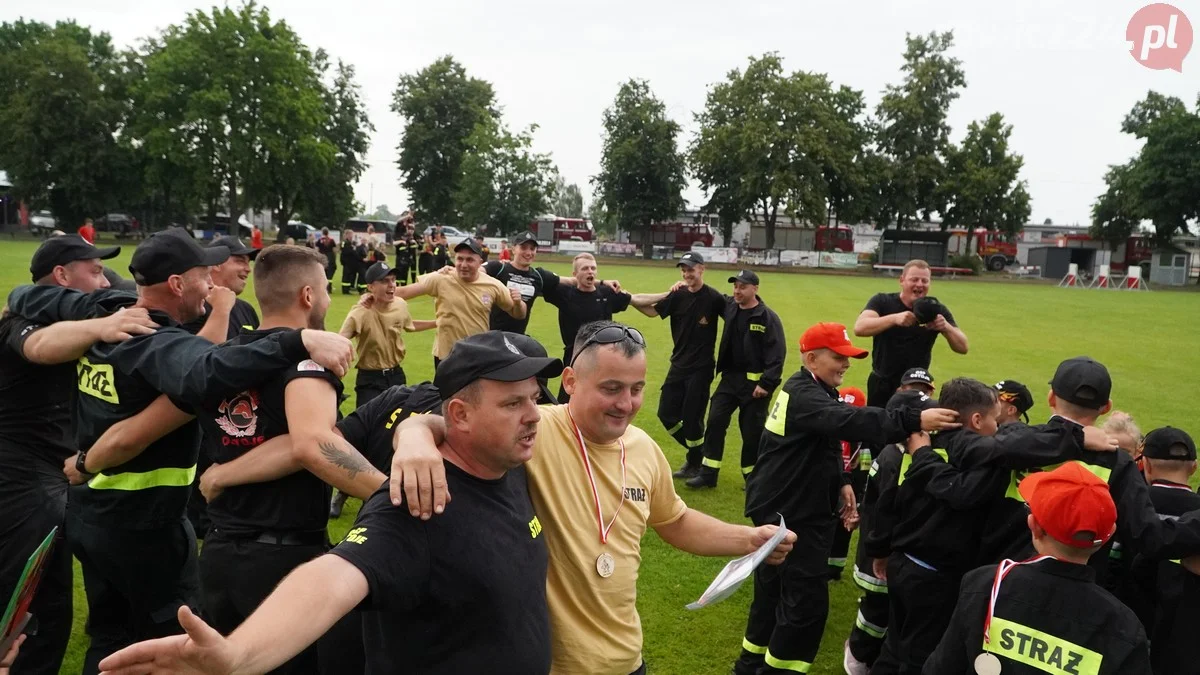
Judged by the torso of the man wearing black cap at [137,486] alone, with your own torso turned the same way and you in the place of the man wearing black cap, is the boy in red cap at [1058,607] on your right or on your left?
on your right

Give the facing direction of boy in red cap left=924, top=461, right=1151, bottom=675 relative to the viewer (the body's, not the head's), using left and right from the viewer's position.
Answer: facing away from the viewer

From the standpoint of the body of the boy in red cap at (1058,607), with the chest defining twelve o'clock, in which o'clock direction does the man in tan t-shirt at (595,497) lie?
The man in tan t-shirt is roughly at 8 o'clock from the boy in red cap.

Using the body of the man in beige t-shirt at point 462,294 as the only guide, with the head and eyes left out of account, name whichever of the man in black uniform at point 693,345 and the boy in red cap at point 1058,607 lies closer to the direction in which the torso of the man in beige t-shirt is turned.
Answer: the boy in red cap

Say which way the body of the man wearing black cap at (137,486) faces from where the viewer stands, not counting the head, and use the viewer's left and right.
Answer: facing away from the viewer and to the right of the viewer

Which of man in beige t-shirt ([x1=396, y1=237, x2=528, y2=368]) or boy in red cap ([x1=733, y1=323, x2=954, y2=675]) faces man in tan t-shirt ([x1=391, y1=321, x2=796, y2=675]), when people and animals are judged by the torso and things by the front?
the man in beige t-shirt

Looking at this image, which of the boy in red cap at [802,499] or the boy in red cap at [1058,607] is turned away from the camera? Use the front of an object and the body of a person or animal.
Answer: the boy in red cap at [1058,607]

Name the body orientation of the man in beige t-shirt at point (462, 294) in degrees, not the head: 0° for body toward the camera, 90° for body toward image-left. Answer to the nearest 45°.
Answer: approximately 0°

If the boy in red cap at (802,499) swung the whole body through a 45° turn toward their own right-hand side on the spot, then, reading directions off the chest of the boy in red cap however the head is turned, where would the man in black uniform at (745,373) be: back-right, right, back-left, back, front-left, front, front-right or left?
back-left

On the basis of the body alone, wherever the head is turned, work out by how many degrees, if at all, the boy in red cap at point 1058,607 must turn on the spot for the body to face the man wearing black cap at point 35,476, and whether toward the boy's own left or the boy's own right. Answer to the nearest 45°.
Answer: approximately 90° to the boy's own left

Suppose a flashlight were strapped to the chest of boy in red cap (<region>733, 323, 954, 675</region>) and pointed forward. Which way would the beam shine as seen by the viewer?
to the viewer's right
